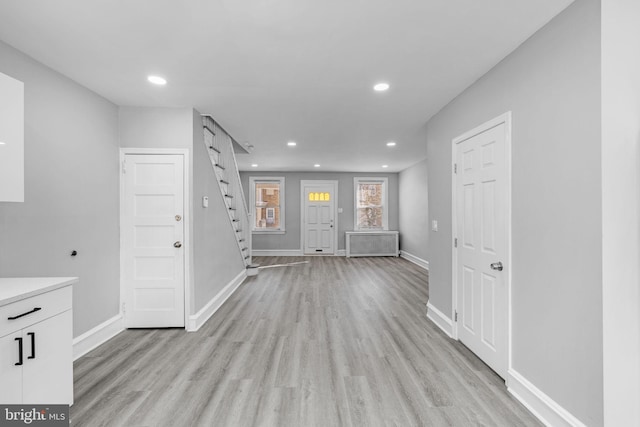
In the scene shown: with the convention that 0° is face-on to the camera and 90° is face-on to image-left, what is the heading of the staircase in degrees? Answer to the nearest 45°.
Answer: approximately 180°

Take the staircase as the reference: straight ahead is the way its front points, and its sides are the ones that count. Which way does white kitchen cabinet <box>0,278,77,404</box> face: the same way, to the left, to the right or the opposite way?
to the right

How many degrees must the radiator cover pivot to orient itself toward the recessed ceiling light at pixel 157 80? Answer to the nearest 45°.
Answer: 0° — it already faces it

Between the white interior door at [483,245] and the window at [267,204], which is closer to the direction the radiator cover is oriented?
the white interior door

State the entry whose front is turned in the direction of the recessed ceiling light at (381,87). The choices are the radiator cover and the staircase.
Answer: the radiator cover

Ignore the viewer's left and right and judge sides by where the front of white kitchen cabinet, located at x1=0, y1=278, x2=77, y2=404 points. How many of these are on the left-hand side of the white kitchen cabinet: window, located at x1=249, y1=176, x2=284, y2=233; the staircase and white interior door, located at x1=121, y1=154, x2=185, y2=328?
3

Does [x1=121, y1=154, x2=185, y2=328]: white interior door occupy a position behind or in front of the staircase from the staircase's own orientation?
behind

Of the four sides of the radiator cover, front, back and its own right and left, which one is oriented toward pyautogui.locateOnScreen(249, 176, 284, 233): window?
right

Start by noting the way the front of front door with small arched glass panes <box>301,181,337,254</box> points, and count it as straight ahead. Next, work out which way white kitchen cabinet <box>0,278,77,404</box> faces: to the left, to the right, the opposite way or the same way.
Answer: to the left

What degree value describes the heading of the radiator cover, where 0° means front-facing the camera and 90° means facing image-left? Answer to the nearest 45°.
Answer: approximately 0°

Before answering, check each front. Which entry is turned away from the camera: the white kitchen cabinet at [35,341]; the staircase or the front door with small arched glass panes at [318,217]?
the staircase

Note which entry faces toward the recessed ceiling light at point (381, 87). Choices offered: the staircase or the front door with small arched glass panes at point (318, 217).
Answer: the front door with small arched glass panes
